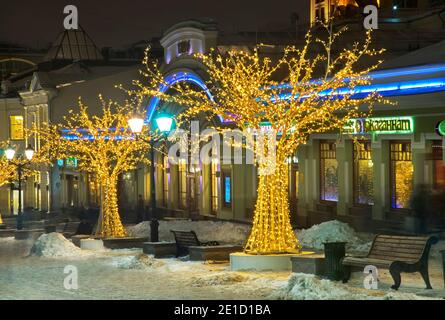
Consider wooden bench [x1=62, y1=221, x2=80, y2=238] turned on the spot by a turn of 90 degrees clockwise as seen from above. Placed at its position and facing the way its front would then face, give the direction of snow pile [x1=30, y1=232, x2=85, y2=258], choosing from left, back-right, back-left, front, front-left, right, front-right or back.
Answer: back-left

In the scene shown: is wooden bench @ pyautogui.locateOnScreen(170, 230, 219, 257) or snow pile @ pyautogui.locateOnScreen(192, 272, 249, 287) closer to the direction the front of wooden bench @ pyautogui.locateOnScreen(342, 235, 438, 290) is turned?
the snow pile

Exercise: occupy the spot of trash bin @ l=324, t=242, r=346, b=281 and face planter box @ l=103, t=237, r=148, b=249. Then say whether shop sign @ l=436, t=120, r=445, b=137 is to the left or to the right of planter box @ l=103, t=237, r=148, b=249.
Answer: right

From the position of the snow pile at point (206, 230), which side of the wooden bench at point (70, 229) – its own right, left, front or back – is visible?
left

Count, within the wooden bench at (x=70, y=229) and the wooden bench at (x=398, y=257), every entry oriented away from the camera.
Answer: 0

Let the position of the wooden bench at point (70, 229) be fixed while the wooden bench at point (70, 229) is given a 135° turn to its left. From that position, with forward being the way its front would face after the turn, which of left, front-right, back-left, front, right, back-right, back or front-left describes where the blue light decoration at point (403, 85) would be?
front-right

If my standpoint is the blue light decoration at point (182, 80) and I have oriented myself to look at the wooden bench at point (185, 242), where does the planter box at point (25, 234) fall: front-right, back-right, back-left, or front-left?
front-right

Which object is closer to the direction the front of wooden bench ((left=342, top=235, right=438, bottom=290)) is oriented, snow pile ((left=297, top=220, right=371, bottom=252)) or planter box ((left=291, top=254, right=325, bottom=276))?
the planter box
